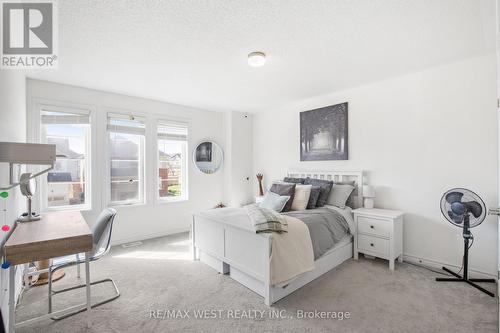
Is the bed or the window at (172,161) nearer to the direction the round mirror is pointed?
the bed

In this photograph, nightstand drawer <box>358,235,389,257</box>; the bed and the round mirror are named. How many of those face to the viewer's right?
0

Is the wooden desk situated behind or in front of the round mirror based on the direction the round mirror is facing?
in front

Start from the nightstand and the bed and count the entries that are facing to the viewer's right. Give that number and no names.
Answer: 0

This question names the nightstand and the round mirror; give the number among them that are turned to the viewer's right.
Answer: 0

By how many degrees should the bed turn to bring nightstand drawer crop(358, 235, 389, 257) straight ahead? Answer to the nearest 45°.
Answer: approximately 135° to its left

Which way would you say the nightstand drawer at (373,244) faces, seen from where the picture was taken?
facing the viewer and to the left of the viewer

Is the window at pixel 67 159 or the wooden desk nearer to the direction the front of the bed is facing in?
the wooden desk

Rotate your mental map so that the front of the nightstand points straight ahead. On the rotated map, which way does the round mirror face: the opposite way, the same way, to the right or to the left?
to the left

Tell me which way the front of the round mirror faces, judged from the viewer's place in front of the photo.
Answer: facing the viewer

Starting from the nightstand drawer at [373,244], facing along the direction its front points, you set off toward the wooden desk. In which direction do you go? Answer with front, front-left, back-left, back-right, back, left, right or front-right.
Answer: front

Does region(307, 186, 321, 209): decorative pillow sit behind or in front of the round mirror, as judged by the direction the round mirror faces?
in front
